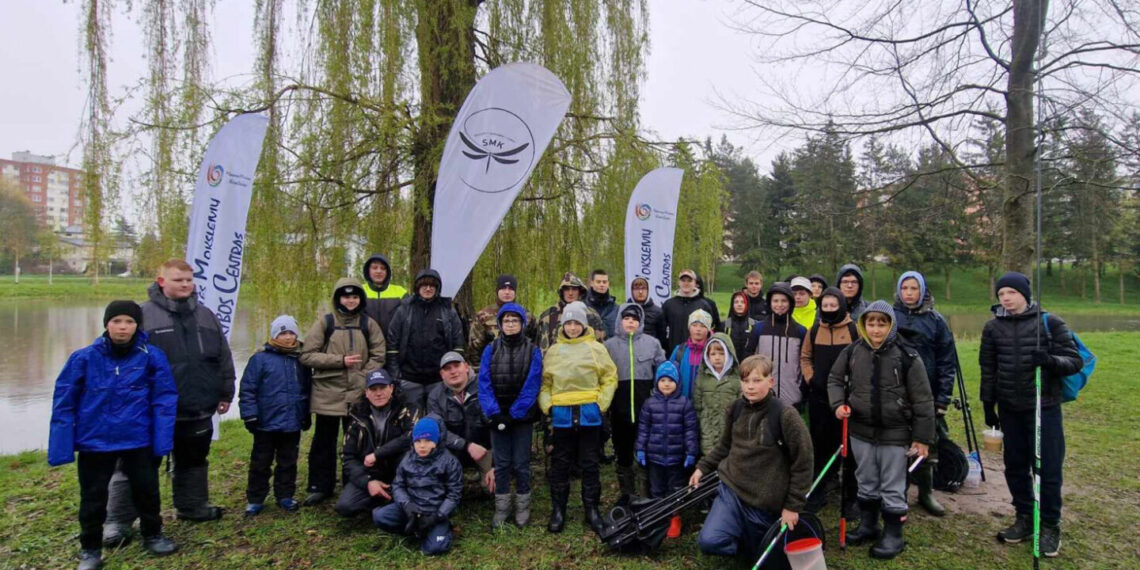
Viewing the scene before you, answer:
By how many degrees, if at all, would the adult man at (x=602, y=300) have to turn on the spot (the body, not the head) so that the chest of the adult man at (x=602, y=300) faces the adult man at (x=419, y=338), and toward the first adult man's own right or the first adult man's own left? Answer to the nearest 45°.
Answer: approximately 45° to the first adult man's own right

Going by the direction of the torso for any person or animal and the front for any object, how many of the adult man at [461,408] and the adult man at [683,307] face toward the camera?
2

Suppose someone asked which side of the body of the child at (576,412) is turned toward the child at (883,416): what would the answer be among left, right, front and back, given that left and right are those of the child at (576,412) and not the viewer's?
left

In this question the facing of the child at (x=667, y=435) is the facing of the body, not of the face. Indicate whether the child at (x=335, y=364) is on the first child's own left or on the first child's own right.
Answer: on the first child's own right

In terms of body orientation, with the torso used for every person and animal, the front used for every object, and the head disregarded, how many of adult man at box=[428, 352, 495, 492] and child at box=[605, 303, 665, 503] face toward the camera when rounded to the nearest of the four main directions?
2

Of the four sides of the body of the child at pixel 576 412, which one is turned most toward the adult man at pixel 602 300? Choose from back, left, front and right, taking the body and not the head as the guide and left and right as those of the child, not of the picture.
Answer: back

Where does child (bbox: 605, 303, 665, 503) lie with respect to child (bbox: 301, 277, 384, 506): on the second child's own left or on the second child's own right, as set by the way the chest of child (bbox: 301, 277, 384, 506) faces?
on the second child's own left

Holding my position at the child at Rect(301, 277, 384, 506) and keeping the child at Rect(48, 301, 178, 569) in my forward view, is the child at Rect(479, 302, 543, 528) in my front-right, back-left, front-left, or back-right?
back-left

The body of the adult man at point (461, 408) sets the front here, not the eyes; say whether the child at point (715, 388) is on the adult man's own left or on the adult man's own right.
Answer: on the adult man's own left

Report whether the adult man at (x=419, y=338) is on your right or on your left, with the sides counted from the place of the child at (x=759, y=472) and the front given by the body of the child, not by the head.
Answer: on your right

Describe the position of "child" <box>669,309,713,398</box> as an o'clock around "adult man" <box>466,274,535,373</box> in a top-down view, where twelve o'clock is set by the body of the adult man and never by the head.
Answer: The child is roughly at 10 o'clock from the adult man.
